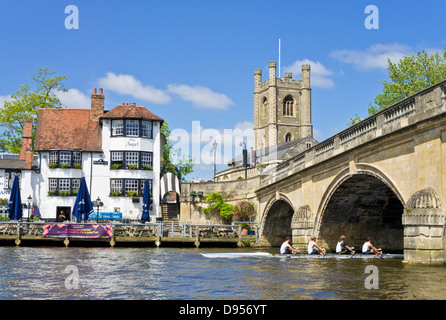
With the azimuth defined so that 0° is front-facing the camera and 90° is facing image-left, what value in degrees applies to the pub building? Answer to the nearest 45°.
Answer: approximately 0°

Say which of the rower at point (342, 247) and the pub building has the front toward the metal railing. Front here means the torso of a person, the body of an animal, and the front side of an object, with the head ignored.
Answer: the pub building

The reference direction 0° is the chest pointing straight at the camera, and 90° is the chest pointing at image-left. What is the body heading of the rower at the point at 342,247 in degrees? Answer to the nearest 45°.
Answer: approximately 270°

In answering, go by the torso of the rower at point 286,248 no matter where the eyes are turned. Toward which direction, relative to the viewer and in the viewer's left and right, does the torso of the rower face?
facing to the right of the viewer
